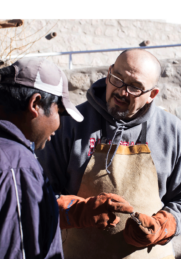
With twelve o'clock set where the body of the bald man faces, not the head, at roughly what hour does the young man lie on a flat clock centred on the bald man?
The young man is roughly at 1 o'clock from the bald man.

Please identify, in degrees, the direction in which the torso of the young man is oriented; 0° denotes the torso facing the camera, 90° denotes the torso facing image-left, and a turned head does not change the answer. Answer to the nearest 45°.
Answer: approximately 270°

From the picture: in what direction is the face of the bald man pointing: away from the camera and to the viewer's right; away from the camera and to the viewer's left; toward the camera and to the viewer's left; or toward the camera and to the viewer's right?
toward the camera and to the viewer's left

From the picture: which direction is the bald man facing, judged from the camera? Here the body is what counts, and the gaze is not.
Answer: toward the camera

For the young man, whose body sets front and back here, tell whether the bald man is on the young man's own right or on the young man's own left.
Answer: on the young man's own left

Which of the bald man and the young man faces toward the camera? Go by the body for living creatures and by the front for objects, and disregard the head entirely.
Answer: the bald man

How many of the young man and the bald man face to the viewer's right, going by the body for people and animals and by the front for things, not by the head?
1
